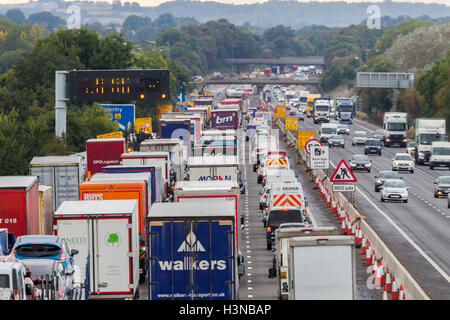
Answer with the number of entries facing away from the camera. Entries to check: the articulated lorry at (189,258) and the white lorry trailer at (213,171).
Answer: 2

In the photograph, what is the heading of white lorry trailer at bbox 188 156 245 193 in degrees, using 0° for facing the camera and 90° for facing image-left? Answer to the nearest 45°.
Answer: approximately 180°

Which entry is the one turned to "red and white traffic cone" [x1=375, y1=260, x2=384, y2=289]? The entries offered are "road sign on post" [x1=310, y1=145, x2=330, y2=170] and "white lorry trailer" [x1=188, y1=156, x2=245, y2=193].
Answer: the road sign on post

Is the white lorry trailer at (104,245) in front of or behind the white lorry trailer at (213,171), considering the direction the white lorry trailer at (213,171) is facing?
behind

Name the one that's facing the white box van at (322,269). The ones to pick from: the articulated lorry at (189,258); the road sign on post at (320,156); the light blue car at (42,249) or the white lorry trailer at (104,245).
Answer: the road sign on post

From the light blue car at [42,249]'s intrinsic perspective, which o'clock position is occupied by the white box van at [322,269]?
The white box van is roughly at 4 o'clock from the light blue car.

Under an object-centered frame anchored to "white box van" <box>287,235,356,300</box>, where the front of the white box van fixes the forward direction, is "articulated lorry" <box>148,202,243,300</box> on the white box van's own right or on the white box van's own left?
on the white box van's own left

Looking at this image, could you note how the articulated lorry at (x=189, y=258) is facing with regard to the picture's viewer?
facing away from the viewer

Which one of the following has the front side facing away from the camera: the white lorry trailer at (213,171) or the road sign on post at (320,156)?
the white lorry trailer

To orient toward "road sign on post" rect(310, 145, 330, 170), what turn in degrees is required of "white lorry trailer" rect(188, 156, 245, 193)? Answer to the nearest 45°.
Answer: approximately 45° to its right

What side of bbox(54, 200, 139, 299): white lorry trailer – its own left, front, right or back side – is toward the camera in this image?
back

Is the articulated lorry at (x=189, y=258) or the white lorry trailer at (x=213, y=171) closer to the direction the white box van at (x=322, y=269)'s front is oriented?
the white lorry trailer

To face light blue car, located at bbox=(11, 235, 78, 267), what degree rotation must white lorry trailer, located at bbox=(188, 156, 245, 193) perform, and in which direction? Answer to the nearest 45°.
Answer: approximately 180°

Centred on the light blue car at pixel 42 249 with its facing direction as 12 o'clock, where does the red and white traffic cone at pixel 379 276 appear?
The red and white traffic cone is roughly at 2 o'clock from the light blue car.

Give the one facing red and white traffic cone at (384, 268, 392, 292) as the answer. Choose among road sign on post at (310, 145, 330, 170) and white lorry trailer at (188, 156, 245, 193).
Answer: the road sign on post

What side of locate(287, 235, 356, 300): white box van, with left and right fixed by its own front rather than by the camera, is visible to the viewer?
back

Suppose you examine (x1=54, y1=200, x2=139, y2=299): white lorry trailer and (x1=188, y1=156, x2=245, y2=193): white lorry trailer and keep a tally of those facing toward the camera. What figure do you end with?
0
